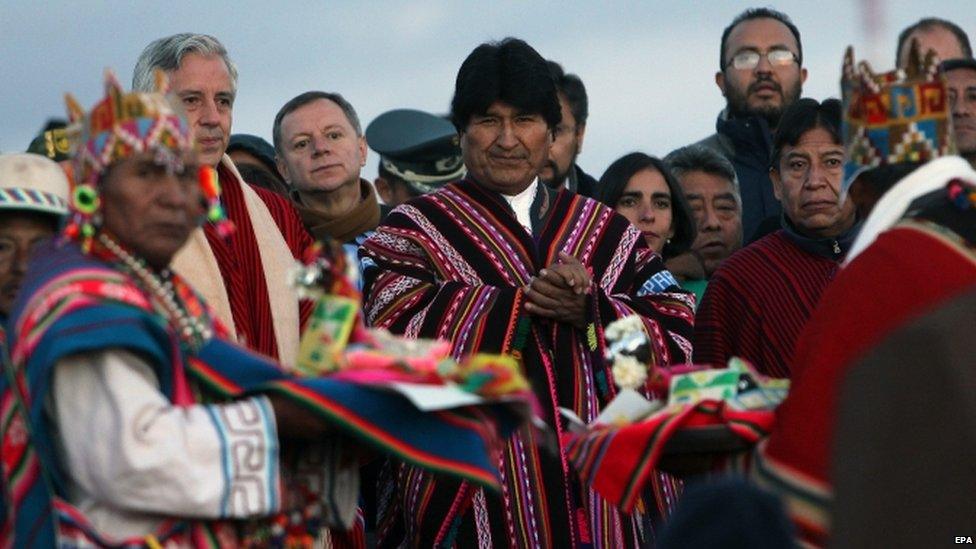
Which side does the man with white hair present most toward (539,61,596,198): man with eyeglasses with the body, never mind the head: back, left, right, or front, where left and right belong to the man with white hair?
left

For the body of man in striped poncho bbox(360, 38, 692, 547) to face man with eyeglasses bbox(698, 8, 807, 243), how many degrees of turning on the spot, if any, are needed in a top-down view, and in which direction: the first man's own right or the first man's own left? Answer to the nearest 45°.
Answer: approximately 135° to the first man's own left

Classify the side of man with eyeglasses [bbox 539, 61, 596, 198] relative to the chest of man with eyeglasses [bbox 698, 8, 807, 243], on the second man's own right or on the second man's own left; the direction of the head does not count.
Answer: on the second man's own right

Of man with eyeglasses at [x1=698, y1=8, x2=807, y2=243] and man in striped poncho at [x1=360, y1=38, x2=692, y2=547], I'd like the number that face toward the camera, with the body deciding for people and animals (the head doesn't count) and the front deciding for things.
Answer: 2

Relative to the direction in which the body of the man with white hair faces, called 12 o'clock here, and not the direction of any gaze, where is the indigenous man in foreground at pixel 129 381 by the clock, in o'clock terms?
The indigenous man in foreground is roughly at 2 o'clock from the man with white hair.
